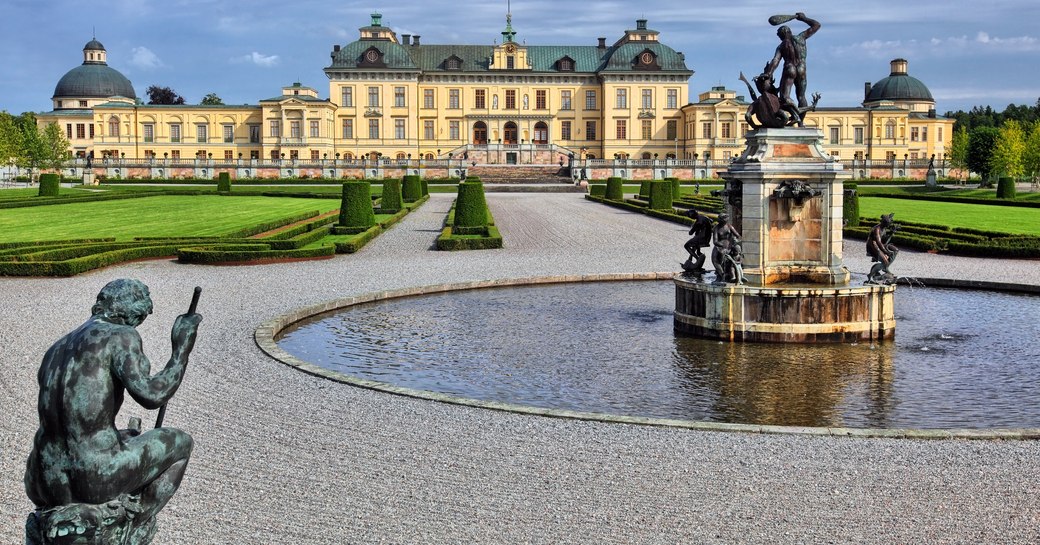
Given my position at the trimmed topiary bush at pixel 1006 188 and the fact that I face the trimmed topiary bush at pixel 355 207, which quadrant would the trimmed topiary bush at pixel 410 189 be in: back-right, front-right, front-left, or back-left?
front-right

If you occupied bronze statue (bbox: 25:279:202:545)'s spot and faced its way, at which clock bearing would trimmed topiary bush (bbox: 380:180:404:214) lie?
The trimmed topiary bush is roughly at 11 o'clock from the bronze statue.

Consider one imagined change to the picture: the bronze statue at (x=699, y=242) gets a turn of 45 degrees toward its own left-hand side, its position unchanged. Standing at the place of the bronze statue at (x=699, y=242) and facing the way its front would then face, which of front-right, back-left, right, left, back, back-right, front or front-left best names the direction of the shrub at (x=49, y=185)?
right

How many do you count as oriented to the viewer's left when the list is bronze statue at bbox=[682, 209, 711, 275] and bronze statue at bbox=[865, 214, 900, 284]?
1

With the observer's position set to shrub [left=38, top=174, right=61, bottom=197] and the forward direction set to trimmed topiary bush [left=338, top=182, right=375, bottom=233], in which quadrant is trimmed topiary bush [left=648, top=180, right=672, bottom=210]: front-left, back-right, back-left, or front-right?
front-left

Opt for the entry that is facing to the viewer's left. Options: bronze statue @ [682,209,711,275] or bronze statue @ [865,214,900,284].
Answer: bronze statue @ [682,209,711,275]

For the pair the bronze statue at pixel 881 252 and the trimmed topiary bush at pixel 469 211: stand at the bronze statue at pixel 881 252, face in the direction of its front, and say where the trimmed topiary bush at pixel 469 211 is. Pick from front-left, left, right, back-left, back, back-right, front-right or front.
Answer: back

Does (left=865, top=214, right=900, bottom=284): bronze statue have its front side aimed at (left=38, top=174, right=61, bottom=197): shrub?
no

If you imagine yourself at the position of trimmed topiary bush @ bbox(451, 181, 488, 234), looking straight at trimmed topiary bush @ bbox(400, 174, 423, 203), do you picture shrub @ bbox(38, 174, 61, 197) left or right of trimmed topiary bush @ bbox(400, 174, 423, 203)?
left

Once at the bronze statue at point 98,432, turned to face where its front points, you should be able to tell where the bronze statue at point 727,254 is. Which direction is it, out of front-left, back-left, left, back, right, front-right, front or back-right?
front

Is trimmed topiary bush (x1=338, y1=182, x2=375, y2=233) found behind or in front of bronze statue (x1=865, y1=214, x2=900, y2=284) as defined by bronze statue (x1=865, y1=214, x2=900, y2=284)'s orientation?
behind

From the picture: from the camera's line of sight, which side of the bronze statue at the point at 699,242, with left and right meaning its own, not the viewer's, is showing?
left

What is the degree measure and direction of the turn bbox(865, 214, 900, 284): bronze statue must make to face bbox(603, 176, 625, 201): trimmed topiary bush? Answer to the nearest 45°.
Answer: approximately 135° to its left

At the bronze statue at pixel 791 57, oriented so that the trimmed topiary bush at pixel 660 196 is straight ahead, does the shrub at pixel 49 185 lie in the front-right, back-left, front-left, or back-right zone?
front-left

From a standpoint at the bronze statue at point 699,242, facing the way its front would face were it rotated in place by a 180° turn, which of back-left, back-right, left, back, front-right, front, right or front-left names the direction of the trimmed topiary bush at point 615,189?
left

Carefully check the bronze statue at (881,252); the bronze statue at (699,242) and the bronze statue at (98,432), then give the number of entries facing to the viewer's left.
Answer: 1

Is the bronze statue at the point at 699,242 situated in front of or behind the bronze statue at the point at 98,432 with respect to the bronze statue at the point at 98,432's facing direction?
in front

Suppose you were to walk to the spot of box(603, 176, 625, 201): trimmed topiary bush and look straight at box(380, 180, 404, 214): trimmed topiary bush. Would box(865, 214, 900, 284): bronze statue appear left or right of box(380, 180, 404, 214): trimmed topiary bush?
left
